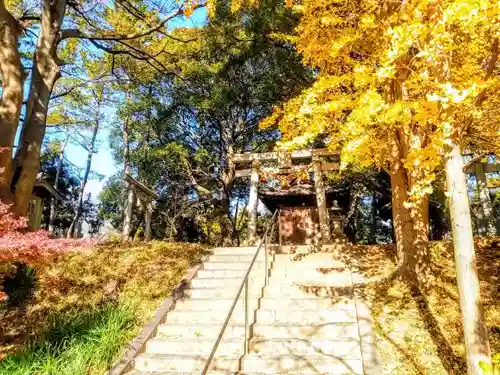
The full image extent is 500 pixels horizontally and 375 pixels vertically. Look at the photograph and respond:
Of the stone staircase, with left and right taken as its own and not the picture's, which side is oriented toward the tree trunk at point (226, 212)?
back

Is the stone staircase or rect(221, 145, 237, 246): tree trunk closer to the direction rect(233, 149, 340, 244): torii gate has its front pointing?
the stone staircase

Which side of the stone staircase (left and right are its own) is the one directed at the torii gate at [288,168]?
back

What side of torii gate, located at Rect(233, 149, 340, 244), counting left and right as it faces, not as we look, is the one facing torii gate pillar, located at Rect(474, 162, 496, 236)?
left

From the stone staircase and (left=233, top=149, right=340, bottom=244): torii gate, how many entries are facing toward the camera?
2

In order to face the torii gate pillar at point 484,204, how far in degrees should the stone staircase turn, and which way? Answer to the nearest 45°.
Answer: approximately 135° to its left

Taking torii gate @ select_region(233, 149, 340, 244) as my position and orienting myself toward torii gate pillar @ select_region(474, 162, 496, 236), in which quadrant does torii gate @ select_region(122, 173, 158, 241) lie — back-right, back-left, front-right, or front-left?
back-left

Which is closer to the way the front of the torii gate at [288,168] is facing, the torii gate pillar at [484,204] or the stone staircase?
the stone staircase

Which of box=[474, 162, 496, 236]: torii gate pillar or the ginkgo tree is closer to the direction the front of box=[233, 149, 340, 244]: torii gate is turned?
the ginkgo tree

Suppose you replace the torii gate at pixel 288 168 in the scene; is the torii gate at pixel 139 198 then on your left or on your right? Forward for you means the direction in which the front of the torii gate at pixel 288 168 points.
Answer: on your right

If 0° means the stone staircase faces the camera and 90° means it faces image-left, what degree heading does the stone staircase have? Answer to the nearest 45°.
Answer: approximately 0°
